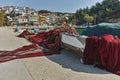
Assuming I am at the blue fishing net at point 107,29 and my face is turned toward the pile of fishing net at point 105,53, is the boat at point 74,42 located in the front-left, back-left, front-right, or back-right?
front-right

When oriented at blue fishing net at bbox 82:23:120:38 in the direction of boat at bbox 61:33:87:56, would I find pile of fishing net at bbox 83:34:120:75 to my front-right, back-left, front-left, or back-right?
front-left

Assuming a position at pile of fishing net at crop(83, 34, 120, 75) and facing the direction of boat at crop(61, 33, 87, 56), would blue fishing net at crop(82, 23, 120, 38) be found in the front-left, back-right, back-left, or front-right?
front-right

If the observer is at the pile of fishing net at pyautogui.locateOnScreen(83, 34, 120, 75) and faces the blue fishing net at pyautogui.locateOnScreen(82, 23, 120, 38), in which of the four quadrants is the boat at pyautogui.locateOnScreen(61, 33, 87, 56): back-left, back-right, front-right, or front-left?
front-left

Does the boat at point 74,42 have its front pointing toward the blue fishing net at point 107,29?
no

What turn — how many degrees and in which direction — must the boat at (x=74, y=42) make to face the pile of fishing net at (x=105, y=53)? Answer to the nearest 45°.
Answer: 0° — it already faces it
